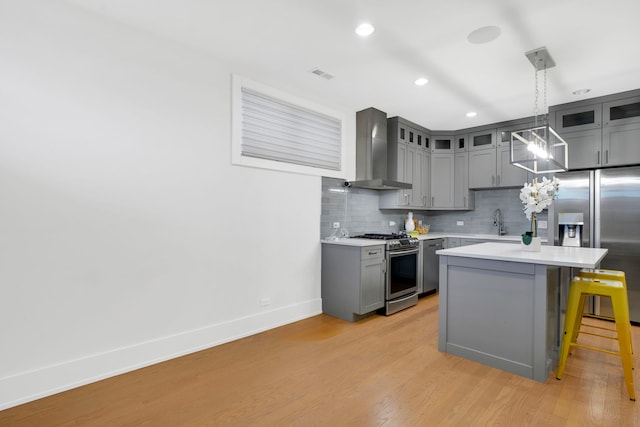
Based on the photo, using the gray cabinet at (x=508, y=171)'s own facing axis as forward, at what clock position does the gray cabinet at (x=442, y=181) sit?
the gray cabinet at (x=442, y=181) is roughly at 3 o'clock from the gray cabinet at (x=508, y=171).

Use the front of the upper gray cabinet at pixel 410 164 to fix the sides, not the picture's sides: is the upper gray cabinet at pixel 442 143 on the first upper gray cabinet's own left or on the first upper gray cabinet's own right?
on the first upper gray cabinet's own left

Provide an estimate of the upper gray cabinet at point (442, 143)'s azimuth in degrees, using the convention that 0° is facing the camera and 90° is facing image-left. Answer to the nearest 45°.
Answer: approximately 0°

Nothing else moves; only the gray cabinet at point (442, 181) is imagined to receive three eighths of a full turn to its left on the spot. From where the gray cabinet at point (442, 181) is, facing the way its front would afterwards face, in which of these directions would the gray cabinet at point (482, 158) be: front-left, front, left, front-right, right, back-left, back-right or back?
front-right

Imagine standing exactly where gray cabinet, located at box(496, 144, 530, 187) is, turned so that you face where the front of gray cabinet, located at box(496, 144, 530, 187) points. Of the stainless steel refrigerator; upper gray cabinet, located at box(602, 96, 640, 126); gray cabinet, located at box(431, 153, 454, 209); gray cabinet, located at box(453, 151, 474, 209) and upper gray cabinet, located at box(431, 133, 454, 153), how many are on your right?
3

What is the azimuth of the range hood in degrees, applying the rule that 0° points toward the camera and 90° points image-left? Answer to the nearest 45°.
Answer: approximately 315°

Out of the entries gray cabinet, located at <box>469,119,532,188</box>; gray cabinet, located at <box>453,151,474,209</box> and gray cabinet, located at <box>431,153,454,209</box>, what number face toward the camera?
3

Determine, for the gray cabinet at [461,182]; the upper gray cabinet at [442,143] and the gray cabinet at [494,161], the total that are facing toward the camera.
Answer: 3
